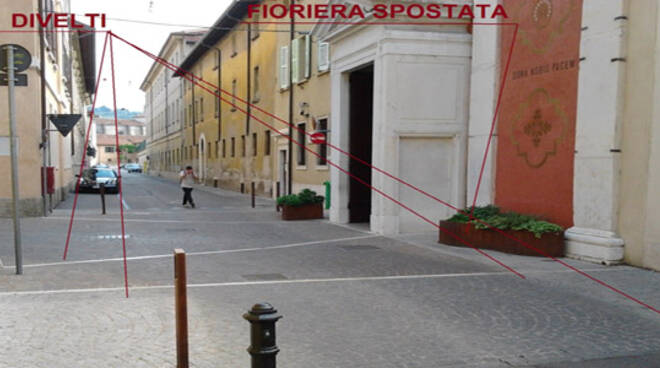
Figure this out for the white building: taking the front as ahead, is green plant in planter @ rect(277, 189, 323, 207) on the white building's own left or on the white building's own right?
on the white building's own right

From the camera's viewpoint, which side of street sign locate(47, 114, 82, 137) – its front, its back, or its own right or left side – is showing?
back

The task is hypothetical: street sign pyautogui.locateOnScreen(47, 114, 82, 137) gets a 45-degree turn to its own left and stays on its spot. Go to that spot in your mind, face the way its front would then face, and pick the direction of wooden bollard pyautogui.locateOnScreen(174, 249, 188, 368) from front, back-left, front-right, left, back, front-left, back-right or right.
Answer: back-left

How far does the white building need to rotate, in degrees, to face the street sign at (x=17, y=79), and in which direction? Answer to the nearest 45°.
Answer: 0° — it already faces it

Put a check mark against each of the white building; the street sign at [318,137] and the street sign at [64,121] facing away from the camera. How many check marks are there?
1

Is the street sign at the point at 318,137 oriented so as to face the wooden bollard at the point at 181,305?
yes

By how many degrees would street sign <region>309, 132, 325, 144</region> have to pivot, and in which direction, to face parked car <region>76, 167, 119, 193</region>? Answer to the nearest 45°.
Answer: approximately 135° to its right

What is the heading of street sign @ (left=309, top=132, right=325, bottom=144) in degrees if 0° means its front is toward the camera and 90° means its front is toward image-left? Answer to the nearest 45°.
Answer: approximately 0°

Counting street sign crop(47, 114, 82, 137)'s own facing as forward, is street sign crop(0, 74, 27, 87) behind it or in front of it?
behind

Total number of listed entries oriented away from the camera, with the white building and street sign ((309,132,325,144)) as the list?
0
